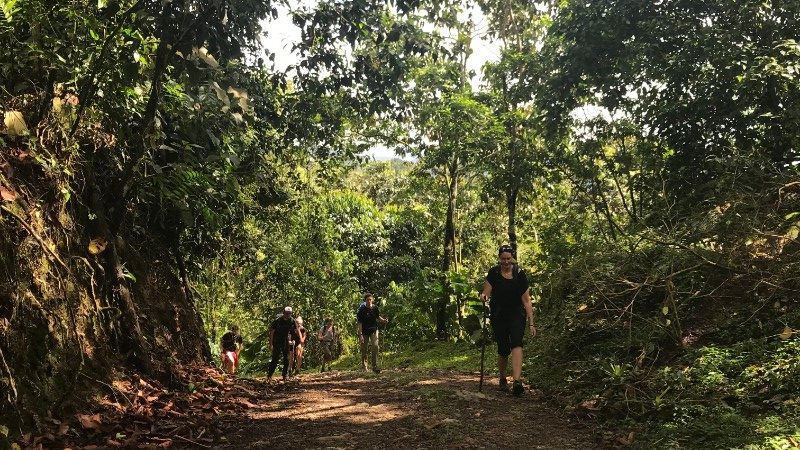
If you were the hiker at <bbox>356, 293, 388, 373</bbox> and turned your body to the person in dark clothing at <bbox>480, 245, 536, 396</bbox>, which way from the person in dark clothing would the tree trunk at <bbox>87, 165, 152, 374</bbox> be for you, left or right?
right

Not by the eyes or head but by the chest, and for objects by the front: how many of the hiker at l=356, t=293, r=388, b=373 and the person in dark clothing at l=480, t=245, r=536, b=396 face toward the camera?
2

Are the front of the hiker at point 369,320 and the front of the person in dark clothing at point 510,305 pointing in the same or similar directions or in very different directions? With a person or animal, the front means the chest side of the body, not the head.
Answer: same or similar directions

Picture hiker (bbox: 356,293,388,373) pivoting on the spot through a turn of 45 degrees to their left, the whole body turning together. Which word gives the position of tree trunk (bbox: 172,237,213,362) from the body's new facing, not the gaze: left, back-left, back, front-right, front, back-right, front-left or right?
right

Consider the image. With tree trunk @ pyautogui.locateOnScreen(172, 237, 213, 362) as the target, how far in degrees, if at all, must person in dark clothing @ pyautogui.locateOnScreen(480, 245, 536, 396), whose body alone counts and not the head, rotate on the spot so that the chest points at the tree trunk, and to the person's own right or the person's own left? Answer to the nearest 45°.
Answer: approximately 90° to the person's own right

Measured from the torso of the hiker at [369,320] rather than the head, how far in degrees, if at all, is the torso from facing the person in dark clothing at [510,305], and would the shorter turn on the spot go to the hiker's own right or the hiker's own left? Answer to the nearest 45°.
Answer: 0° — they already face them

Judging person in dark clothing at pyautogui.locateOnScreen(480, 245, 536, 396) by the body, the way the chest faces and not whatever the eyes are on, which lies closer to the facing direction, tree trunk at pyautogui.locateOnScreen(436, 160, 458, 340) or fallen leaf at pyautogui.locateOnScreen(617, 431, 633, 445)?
the fallen leaf

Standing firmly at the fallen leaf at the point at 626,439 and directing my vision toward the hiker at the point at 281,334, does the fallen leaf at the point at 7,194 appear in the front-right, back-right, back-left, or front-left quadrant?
front-left

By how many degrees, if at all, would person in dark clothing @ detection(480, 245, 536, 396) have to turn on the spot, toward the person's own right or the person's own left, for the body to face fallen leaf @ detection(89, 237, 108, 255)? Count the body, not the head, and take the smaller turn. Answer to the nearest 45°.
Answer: approximately 90° to the person's own right

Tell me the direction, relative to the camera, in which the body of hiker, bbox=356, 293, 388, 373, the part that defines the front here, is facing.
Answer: toward the camera

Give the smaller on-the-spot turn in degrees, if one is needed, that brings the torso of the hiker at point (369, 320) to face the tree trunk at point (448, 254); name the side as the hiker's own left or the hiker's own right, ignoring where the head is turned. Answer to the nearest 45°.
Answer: approximately 135° to the hiker's own left

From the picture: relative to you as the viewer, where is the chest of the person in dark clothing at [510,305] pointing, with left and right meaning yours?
facing the viewer

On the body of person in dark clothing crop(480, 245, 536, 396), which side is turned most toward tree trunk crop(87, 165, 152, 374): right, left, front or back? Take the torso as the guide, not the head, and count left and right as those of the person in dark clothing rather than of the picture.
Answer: right

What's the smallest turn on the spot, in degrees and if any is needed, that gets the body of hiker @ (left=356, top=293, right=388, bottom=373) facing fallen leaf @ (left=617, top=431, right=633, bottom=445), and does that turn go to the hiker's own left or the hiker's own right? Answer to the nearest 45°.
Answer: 0° — they already face it

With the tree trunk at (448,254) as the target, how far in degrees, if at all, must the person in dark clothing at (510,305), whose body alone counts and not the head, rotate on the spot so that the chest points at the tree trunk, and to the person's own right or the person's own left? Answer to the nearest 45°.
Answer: approximately 180°
